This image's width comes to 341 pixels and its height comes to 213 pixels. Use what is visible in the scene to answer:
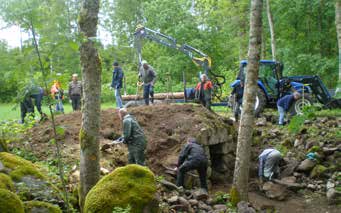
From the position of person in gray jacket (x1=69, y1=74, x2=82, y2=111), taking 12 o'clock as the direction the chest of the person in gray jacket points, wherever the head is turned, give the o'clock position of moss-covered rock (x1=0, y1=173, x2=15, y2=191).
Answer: The moss-covered rock is roughly at 12 o'clock from the person in gray jacket.

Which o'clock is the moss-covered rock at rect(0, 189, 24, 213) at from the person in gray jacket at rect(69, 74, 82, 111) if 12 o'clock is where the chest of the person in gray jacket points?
The moss-covered rock is roughly at 12 o'clock from the person in gray jacket.

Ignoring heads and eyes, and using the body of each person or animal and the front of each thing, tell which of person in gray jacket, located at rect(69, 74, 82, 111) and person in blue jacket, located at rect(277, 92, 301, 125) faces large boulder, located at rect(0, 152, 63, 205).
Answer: the person in gray jacket

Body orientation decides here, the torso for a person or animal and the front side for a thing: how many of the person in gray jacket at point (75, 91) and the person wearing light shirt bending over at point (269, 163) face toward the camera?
1

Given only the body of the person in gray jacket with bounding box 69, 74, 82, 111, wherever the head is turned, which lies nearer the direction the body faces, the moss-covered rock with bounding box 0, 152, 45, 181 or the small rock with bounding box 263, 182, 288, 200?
the moss-covered rock

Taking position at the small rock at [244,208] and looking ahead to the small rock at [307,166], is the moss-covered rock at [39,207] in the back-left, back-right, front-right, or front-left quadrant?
back-left

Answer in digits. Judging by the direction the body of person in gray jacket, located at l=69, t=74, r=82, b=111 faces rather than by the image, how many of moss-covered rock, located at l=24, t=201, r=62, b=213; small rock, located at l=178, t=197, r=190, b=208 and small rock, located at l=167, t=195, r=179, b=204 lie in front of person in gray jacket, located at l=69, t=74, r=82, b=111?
3

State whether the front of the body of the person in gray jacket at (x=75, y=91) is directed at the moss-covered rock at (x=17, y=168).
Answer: yes
